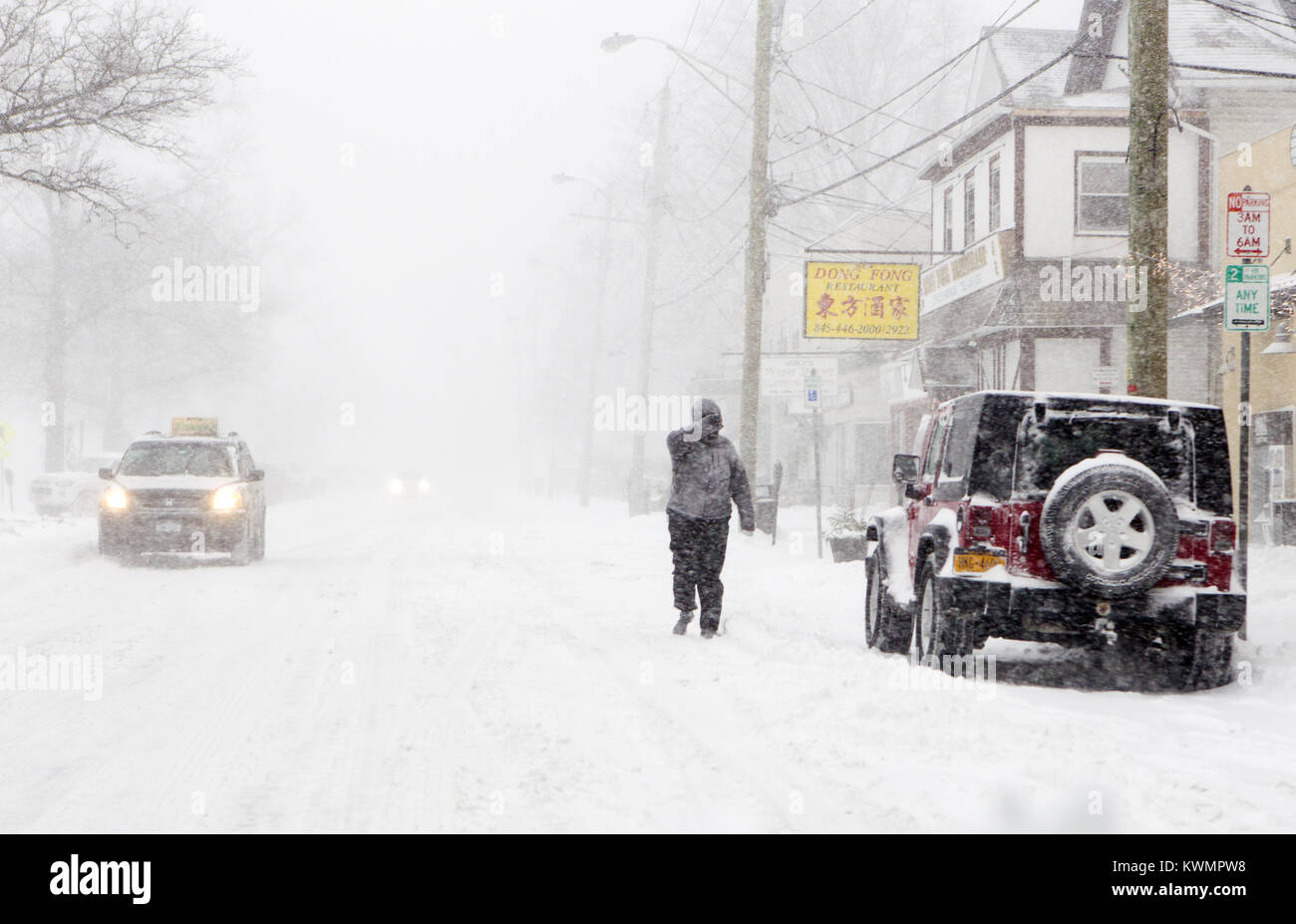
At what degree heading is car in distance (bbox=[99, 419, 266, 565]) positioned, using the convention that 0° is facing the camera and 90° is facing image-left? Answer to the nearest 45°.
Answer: approximately 0°

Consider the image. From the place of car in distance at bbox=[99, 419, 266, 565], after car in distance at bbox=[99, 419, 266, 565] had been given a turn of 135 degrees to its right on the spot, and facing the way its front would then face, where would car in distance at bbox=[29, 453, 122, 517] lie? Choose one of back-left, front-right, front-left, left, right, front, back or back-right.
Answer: front-right

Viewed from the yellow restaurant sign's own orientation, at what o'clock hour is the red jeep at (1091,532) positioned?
The red jeep is roughly at 12 o'clock from the yellow restaurant sign.

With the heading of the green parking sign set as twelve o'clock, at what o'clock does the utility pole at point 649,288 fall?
The utility pole is roughly at 5 o'clock from the green parking sign.

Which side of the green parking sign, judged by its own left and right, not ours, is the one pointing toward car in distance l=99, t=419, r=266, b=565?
right

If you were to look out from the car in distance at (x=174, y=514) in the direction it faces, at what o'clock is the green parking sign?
The green parking sign is roughly at 11 o'clock from the car in distance.

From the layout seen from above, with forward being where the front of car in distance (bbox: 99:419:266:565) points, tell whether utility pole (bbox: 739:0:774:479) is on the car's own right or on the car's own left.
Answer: on the car's own left

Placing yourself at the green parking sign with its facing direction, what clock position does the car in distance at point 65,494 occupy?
The car in distance is roughly at 4 o'clock from the green parking sign.

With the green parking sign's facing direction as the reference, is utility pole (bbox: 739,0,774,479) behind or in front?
behind

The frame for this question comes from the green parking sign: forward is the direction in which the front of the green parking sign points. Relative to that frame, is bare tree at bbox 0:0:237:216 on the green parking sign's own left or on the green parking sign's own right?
on the green parking sign's own right

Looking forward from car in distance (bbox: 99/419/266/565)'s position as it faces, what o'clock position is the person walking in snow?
The person walking in snow is roughly at 11 o'clock from the car in distance.
